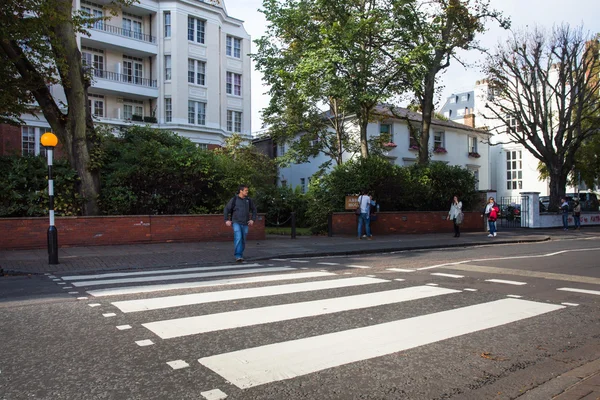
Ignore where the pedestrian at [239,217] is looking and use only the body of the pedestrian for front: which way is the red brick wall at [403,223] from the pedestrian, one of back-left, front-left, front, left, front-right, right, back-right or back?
back-left

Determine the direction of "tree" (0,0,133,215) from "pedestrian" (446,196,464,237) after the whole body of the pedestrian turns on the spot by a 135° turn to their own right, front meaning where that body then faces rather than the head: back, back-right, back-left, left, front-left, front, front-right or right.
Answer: left

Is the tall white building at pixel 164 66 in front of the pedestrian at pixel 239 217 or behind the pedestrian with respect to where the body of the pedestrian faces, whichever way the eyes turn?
behind

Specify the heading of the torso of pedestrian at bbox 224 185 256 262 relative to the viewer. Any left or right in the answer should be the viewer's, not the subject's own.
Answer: facing the viewer

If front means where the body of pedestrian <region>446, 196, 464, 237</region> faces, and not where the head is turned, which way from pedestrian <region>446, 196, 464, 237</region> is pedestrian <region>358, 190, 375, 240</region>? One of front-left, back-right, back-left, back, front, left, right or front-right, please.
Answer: front-right

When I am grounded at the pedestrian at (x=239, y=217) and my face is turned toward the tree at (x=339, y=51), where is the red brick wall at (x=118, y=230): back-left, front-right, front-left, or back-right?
front-left

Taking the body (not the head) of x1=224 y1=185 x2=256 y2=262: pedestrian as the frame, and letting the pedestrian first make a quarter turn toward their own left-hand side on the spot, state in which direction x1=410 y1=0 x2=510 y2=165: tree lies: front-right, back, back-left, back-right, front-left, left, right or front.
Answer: front-left

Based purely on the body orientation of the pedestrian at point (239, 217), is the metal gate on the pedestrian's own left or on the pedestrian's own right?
on the pedestrian's own left

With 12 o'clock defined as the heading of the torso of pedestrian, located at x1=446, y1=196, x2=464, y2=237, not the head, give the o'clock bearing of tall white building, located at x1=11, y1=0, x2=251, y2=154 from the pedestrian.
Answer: The tall white building is roughly at 4 o'clock from the pedestrian.

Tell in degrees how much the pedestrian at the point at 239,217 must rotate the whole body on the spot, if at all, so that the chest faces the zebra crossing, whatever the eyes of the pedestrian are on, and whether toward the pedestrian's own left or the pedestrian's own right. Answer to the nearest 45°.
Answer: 0° — they already face it

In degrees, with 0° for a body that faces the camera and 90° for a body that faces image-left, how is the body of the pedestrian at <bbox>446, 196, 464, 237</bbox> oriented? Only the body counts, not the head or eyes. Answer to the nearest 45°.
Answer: approximately 0°

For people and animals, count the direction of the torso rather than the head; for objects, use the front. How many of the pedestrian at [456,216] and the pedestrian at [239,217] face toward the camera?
2

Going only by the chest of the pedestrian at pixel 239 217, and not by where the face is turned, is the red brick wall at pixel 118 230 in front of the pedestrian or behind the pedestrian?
behind

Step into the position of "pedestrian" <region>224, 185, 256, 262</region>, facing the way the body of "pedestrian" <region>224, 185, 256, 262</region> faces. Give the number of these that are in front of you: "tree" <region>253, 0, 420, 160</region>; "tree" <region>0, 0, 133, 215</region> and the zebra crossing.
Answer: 1

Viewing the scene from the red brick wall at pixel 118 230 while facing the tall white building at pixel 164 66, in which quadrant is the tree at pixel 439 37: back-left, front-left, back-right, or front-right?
front-right

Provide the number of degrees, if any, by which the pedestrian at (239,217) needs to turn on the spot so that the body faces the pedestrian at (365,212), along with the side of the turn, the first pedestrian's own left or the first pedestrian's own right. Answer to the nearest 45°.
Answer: approximately 135° to the first pedestrian's own left
